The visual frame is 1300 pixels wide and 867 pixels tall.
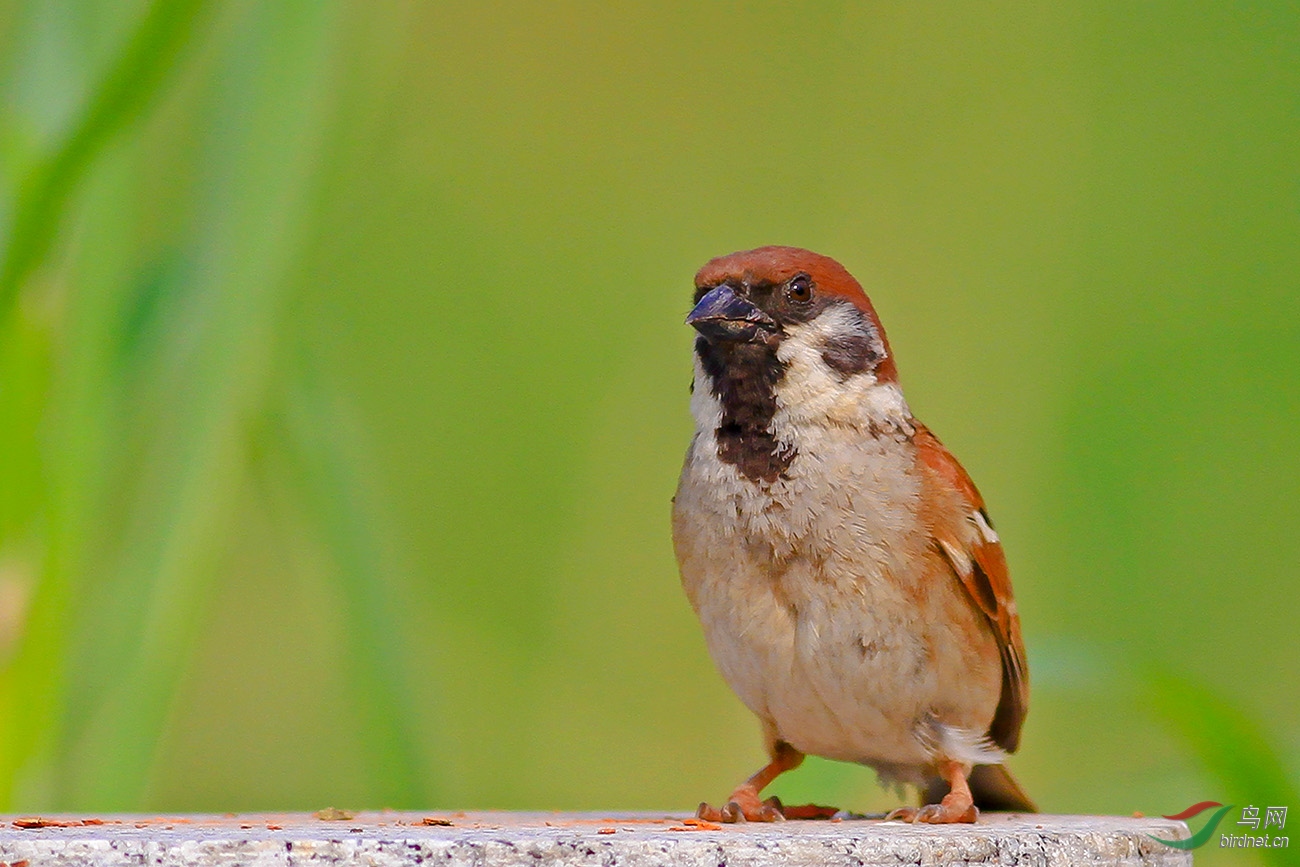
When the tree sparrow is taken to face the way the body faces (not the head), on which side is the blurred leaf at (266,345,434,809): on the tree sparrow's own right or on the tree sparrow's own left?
on the tree sparrow's own right

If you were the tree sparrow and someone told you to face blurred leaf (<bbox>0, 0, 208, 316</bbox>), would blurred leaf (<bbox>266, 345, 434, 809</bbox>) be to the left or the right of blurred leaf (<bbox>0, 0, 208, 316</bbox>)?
right

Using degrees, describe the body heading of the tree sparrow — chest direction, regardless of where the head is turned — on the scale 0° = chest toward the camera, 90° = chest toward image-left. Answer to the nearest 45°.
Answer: approximately 45°
